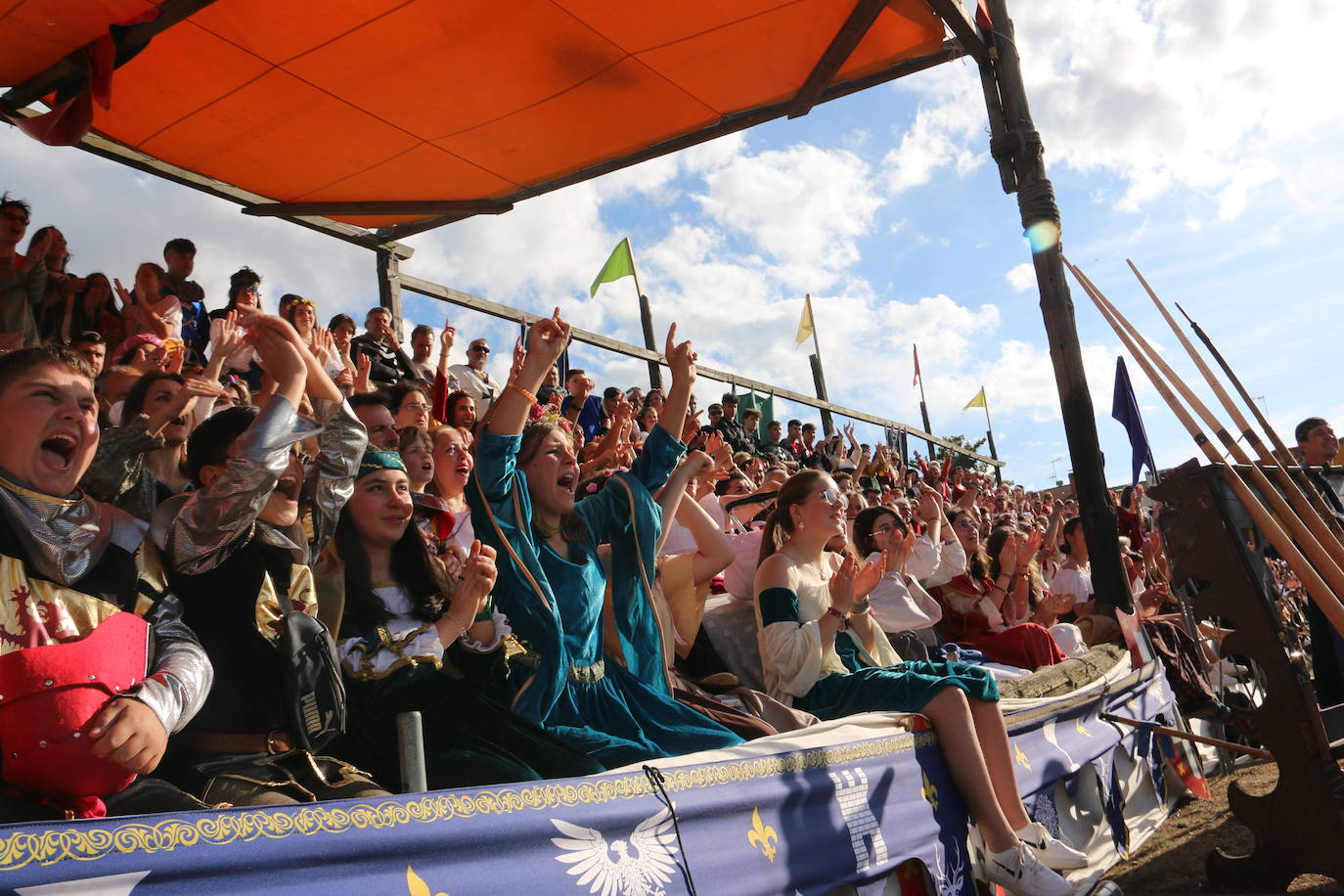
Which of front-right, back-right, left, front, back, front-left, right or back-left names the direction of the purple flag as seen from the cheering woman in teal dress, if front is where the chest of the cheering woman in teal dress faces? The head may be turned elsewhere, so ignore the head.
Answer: left

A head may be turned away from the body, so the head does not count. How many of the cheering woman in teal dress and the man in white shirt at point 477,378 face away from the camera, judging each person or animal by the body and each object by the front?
0

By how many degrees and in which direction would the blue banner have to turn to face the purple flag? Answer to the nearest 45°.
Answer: approximately 90° to its left

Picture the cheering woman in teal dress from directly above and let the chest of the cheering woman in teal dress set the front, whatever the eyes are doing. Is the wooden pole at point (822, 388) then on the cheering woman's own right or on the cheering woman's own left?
on the cheering woman's own left

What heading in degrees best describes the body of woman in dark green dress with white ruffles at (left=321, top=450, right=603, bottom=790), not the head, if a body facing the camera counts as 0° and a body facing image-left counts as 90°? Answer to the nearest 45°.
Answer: approximately 315°

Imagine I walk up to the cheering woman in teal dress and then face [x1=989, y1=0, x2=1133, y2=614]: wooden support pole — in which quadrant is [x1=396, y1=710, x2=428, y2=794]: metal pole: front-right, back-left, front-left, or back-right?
back-right

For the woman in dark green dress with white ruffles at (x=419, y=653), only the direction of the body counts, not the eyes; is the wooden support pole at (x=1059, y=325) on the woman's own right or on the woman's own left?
on the woman's own left

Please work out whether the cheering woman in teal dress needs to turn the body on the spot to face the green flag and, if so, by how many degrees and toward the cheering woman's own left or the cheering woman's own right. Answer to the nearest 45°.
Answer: approximately 135° to the cheering woman's own left

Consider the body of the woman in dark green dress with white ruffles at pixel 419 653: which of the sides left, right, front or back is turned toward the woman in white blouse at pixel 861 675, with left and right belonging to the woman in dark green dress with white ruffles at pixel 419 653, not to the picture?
left

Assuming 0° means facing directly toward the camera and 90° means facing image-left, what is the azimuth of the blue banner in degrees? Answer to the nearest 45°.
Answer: approximately 315°

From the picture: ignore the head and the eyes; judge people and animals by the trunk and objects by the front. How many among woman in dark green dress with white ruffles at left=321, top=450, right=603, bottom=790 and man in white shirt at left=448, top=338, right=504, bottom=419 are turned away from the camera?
0

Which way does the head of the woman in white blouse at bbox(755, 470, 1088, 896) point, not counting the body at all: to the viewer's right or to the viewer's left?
to the viewer's right
